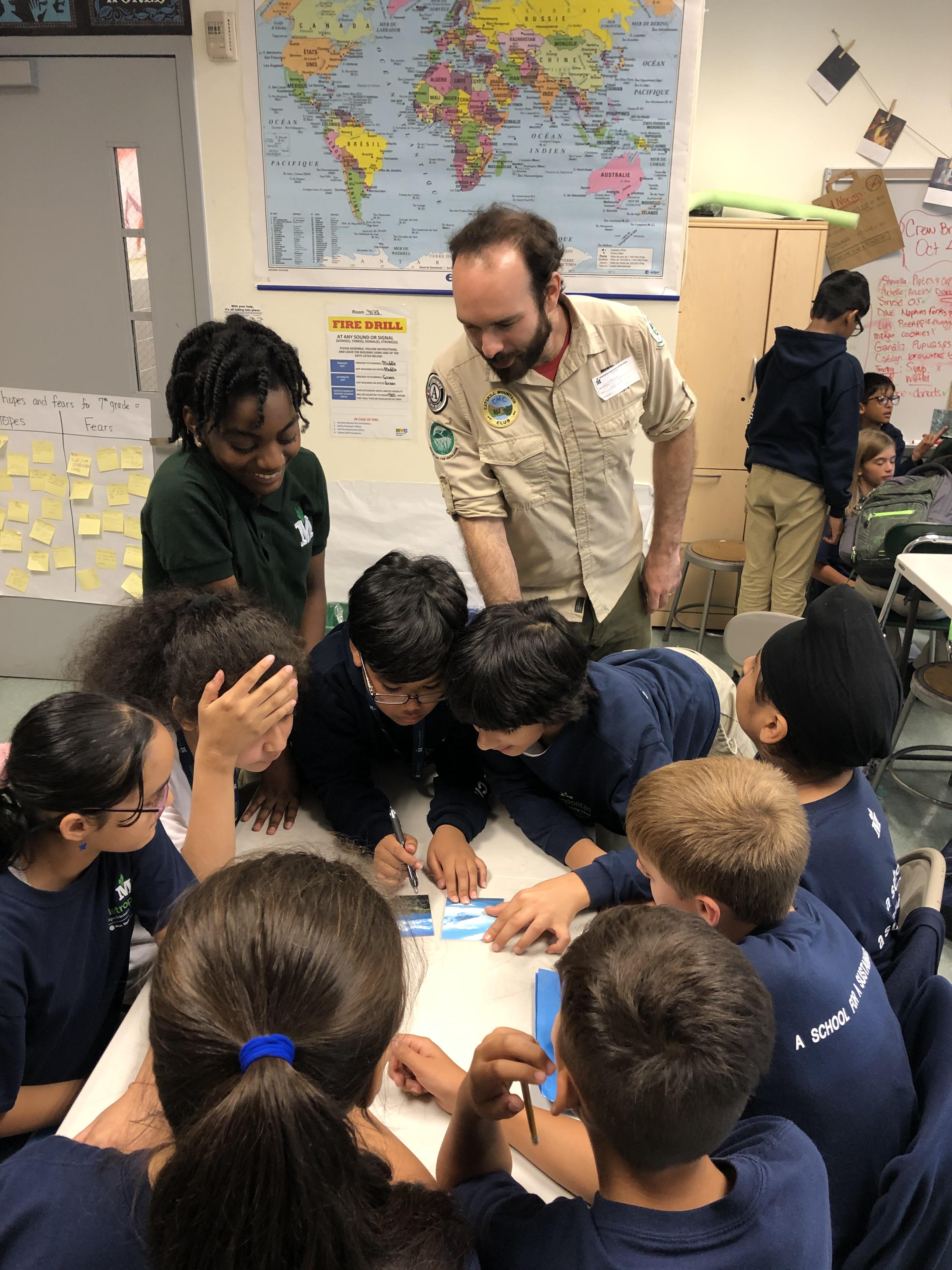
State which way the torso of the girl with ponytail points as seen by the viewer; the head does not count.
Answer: away from the camera

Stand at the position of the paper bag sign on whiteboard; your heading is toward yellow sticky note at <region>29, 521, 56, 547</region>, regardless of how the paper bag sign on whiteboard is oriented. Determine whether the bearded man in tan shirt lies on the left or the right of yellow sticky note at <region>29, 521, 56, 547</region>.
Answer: left

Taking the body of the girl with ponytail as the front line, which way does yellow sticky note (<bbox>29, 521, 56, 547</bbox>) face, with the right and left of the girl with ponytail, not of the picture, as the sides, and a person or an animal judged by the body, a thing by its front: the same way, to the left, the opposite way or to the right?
the opposite way

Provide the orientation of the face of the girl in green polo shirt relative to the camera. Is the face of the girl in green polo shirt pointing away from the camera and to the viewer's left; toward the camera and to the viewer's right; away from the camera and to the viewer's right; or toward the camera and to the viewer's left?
toward the camera and to the viewer's right

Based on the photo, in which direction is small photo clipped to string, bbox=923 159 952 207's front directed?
toward the camera

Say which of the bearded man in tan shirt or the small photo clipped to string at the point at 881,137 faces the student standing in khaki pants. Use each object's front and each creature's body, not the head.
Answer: the small photo clipped to string

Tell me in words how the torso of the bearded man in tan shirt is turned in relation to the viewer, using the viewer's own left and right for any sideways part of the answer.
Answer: facing the viewer

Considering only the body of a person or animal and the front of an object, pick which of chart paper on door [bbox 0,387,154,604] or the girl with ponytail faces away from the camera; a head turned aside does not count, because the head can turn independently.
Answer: the girl with ponytail

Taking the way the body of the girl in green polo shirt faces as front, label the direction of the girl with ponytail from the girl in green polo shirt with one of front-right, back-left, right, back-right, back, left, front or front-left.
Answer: front-right

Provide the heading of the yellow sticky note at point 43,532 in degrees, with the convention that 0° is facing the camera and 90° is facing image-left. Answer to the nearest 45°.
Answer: approximately 0°

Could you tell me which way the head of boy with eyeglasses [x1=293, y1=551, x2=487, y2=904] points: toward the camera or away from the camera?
toward the camera

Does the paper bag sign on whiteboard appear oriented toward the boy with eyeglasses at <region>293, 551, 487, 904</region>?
yes

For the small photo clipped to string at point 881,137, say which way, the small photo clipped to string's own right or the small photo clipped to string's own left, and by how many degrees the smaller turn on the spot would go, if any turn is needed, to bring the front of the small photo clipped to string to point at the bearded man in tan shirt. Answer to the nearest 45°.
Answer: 0° — it already faces them

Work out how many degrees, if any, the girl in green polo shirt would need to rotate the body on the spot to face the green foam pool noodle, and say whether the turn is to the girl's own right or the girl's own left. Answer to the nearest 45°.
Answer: approximately 90° to the girl's own left
